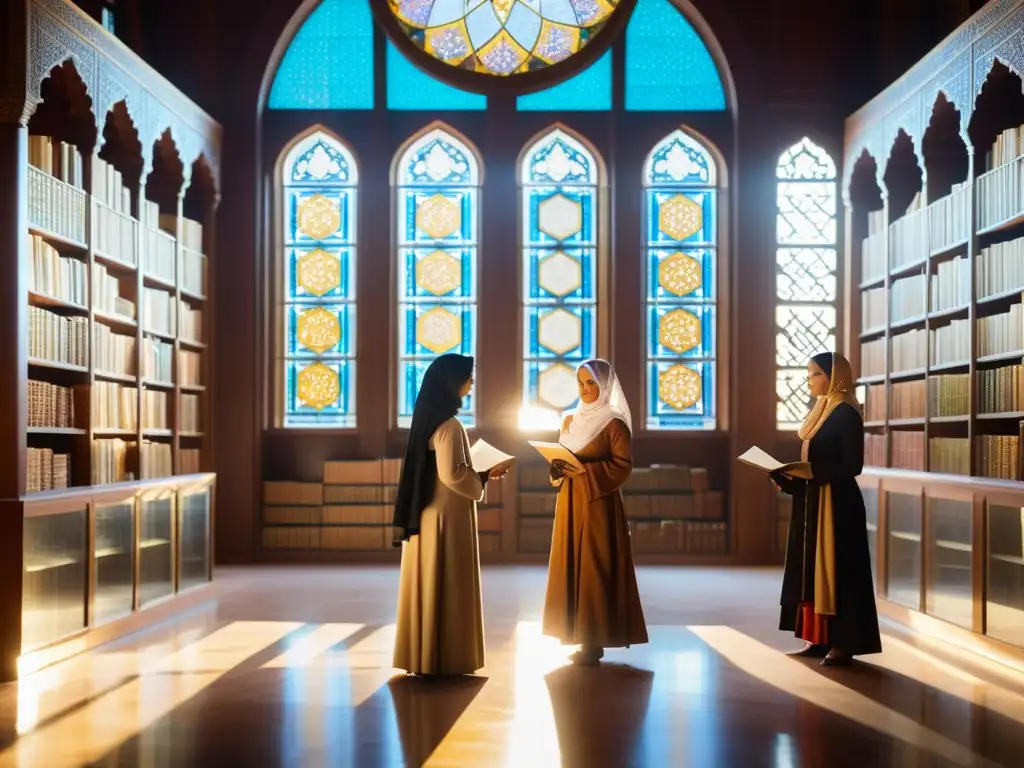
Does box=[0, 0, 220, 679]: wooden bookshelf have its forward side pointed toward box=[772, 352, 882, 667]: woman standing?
yes

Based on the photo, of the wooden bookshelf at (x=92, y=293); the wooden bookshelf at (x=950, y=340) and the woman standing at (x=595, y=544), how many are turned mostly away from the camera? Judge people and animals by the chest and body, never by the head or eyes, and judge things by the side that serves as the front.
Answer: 0

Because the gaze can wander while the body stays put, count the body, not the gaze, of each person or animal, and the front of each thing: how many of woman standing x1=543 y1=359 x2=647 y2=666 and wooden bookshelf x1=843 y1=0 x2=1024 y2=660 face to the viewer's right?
0

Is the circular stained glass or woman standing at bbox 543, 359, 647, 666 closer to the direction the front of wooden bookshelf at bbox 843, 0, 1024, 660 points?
the woman standing

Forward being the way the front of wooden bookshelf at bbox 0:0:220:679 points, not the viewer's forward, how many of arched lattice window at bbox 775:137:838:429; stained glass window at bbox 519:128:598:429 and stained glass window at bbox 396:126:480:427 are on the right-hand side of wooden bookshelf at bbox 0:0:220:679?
0

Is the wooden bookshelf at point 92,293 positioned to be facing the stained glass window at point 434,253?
no

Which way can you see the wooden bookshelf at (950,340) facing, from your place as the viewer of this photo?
facing the viewer and to the left of the viewer

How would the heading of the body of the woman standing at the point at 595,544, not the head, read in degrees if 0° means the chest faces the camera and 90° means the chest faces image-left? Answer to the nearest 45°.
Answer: approximately 45°

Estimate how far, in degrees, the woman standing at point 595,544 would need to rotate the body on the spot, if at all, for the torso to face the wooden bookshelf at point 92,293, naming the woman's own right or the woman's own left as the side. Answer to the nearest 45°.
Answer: approximately 90° to the woman's own right

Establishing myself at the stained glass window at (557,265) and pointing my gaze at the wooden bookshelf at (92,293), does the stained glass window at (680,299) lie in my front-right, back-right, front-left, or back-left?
back-left

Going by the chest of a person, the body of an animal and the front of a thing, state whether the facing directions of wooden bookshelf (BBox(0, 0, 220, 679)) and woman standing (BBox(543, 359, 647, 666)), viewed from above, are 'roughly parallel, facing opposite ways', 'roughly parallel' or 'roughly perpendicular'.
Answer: roughly perpendicular

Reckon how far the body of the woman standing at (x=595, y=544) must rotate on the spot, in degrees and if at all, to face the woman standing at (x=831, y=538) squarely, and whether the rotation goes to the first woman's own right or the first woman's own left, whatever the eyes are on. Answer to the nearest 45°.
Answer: approximately 135° to the first woman's own left

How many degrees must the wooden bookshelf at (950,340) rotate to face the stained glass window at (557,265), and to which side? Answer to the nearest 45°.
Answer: approximately 90° to its right

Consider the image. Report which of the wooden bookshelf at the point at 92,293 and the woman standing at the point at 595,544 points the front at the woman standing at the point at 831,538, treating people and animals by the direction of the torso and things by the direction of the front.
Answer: the wooden bookshelf

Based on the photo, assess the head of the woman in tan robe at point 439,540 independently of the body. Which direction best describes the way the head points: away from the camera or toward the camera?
away from the camera
